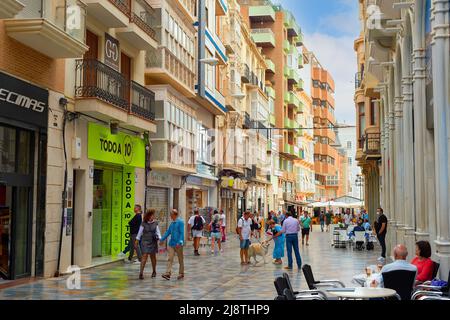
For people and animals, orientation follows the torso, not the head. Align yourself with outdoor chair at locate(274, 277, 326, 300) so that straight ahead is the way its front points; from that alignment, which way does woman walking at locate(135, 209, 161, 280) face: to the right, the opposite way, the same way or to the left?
to the right

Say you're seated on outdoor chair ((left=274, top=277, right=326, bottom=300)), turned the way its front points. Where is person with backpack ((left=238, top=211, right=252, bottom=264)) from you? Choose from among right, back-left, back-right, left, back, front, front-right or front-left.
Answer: left

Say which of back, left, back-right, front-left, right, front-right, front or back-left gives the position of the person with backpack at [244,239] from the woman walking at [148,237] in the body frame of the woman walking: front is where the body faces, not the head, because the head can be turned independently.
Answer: back-left

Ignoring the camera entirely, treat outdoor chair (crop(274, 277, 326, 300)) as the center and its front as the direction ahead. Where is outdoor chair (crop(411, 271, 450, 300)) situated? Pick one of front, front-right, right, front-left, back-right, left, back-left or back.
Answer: front-left

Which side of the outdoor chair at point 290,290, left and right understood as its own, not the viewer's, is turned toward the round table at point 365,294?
front

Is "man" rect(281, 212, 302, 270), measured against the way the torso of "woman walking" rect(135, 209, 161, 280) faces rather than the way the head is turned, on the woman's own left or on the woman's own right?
on the woman's own left

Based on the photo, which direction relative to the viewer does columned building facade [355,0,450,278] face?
to the viewer's left

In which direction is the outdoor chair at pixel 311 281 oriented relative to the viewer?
to the viewer's right

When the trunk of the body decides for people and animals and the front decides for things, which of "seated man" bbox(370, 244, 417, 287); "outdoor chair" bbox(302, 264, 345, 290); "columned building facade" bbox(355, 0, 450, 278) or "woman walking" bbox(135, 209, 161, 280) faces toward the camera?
the woman walking

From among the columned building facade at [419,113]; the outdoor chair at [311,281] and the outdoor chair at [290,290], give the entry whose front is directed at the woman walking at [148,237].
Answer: the columned building facade

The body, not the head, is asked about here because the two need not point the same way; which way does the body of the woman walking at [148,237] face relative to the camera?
toward the camera

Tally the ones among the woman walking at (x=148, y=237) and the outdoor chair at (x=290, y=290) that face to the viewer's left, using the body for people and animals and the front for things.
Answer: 0
